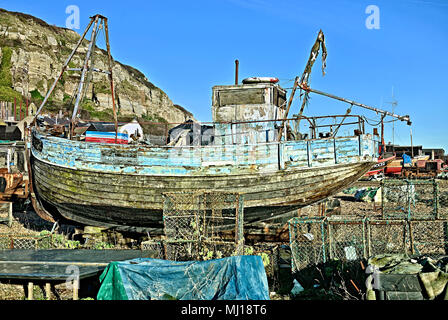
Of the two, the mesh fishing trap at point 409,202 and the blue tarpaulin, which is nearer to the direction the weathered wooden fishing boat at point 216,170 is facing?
the blue tarpaulin

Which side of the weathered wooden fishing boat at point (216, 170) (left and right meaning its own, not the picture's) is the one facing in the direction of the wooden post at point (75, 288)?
left

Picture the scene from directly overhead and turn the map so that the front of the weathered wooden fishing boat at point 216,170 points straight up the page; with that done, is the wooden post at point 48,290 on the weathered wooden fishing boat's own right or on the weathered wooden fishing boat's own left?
on the weathered wooden fishing boat's own left

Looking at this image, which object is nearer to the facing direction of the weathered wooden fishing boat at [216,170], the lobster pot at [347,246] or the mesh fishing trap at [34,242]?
the mesh fishing trap

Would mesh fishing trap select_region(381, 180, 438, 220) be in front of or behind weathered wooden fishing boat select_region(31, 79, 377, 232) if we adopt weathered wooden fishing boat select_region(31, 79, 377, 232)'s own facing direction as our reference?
behind

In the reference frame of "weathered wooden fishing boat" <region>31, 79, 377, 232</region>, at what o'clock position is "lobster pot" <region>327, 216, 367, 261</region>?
The lobster pot is roughly at 8 o'clock from the weathered wooden fishing boat.

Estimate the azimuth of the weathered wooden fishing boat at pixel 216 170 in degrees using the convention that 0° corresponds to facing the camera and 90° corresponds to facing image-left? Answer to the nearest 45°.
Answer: approximately 90°

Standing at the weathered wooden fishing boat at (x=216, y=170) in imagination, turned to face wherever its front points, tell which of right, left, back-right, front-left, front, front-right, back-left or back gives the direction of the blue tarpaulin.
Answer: left

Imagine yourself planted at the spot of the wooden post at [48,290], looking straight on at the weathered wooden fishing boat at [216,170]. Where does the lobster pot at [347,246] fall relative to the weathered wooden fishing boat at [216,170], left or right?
right
